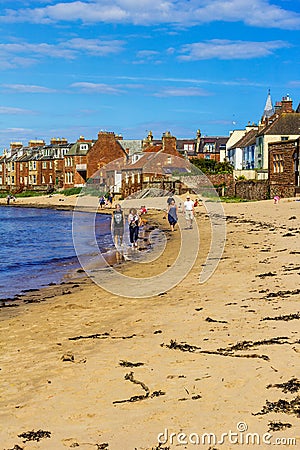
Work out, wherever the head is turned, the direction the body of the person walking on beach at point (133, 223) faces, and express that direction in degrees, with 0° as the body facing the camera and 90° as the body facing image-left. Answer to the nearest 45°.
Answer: approximately 0°

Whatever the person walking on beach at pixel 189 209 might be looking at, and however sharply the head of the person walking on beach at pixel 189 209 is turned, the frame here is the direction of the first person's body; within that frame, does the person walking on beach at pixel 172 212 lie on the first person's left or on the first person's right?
on the first person's right

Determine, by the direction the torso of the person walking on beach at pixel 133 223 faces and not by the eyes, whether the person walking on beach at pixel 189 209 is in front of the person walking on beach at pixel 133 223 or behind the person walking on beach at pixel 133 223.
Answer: behind

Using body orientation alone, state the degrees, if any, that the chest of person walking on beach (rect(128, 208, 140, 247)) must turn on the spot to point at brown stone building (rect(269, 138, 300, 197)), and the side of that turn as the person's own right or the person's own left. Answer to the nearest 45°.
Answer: approximately 135° to the person's own left
